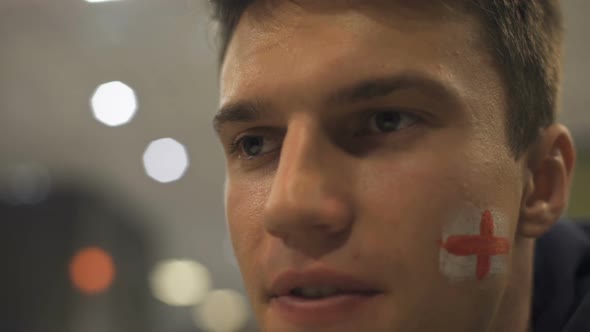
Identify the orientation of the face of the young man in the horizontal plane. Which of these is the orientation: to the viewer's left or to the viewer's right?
to the viewer's left
